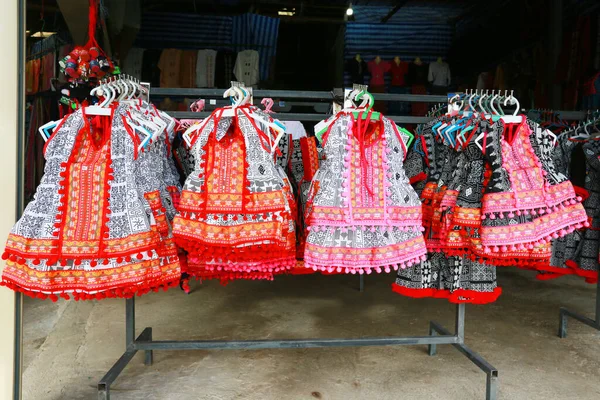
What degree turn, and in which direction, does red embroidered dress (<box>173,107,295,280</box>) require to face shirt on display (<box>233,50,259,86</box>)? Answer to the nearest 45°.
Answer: approximately 180°

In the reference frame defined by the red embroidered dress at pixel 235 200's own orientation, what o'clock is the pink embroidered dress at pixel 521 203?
The pink embroidered dress is roughly at 9 o'clock from the red embroidered dress.

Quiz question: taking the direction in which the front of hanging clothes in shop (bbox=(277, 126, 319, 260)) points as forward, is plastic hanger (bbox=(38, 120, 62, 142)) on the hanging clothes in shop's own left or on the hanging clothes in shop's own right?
on the hanging clothes in shop's own right

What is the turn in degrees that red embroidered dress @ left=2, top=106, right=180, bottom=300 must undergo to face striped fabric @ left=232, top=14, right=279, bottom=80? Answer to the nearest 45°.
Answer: approximately 135° to its left

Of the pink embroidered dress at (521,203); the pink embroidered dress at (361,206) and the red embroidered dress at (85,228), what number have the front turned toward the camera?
3

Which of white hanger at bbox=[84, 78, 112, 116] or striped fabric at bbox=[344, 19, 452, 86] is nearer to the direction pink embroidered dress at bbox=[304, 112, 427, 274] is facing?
the white hanger

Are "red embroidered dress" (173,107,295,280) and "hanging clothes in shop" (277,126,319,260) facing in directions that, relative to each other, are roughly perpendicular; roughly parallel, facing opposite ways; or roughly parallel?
roughly parallel

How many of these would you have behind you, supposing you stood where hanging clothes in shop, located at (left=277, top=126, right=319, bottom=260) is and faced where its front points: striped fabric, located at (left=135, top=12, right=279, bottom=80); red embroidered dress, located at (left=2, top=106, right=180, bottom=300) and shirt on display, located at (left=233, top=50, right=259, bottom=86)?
2

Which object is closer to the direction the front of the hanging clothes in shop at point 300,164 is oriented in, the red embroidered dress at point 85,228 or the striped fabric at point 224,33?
the red embroidered dress

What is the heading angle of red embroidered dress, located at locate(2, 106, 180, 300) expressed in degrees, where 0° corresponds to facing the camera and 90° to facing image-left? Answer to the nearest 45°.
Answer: approximately 0°

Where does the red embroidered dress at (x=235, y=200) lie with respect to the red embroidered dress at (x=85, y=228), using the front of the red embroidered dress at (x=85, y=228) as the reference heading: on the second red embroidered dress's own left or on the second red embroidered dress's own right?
on the second red embroidered dress's own left

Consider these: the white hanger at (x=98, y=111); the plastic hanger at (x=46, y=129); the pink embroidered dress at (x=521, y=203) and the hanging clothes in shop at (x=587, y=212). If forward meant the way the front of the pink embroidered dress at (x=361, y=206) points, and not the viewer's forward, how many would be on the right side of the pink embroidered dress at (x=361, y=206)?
2

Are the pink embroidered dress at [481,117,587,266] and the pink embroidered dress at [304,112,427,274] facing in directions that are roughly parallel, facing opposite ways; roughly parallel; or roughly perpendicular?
roughly parallel

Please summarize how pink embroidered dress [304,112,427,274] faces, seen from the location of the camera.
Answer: facing the viewer

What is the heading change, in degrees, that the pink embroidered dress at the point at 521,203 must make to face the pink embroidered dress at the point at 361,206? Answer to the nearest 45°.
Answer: approximately 45° to its right

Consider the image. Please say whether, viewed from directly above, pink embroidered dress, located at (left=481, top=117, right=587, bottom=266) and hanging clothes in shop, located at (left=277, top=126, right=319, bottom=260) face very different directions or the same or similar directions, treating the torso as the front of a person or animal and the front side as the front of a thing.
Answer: same or similar directions

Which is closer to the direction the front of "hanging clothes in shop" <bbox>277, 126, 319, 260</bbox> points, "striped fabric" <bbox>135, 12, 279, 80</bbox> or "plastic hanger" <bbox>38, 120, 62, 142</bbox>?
the plastic hanger

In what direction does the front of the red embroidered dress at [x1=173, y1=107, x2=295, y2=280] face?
toward the camera

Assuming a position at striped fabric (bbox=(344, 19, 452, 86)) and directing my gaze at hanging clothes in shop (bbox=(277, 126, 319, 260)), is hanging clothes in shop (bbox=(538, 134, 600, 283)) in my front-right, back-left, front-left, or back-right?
front-left

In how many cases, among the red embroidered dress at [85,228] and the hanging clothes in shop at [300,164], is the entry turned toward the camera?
2
